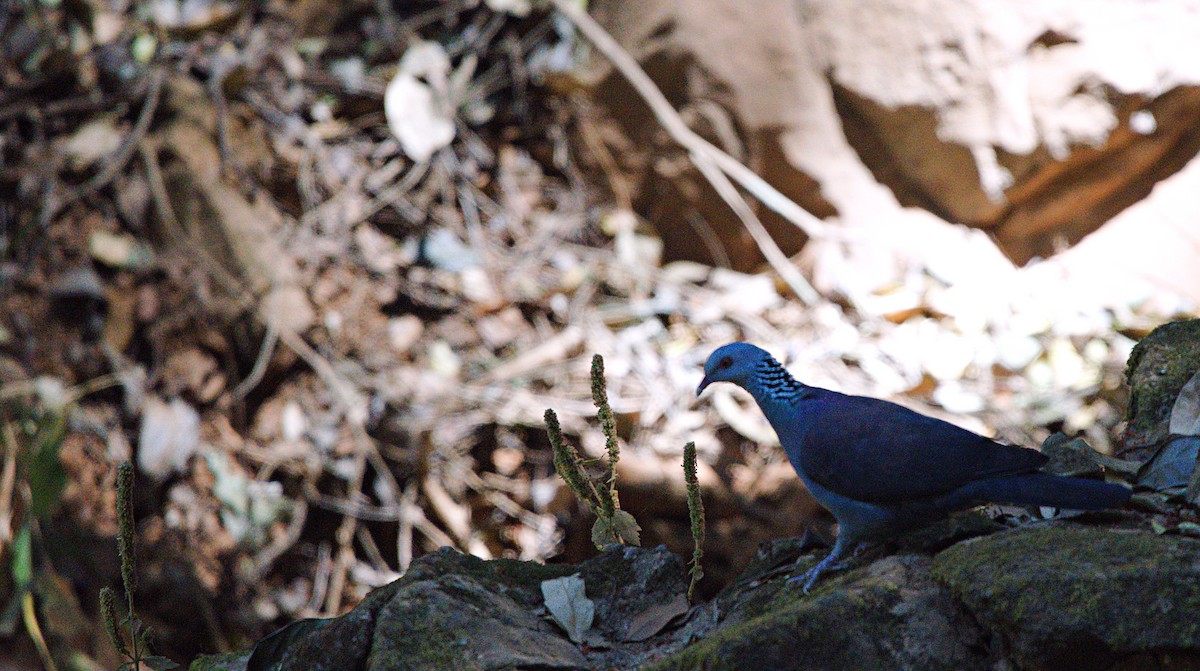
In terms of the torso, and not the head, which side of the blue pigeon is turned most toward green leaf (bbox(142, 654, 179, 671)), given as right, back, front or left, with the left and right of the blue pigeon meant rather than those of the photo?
front

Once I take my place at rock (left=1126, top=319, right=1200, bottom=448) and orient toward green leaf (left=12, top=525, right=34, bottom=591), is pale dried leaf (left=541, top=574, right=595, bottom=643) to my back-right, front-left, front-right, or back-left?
front-left

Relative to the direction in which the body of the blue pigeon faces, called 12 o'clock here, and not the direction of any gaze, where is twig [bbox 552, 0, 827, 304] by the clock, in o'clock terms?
The twig is roughly at 3 o'clock from the blue pigeon.

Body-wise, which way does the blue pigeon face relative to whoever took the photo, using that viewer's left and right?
facing to the left of the viewer

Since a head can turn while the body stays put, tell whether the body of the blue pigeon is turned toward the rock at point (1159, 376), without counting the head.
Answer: no

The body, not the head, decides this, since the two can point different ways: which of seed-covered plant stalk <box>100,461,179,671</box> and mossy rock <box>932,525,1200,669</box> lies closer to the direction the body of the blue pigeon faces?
the seed-covered plant stalk

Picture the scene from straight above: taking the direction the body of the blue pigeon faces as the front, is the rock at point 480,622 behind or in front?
in front
